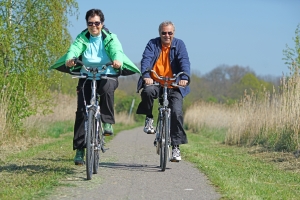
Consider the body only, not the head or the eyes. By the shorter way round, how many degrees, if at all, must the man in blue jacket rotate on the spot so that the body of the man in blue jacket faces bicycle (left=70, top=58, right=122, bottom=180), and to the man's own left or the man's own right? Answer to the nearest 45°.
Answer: approximately 45° to the man's own right

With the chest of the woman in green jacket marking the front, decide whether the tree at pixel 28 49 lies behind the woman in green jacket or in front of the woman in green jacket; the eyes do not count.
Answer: behind

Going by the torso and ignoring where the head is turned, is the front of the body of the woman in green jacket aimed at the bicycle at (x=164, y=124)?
no

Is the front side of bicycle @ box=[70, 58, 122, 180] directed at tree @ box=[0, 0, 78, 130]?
no

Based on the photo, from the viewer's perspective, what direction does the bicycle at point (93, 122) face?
toward the camera

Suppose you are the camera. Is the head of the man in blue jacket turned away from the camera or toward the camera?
toward the camera

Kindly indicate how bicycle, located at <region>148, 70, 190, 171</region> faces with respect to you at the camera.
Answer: facing the viewer

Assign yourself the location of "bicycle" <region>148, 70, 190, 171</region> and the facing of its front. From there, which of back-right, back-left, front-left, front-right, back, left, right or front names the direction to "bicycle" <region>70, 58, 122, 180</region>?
front-right

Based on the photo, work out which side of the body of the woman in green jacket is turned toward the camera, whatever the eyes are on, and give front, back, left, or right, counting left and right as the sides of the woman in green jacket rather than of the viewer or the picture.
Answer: front

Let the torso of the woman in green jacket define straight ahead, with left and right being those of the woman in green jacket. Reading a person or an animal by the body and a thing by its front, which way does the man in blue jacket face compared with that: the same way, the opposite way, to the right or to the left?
the same way
